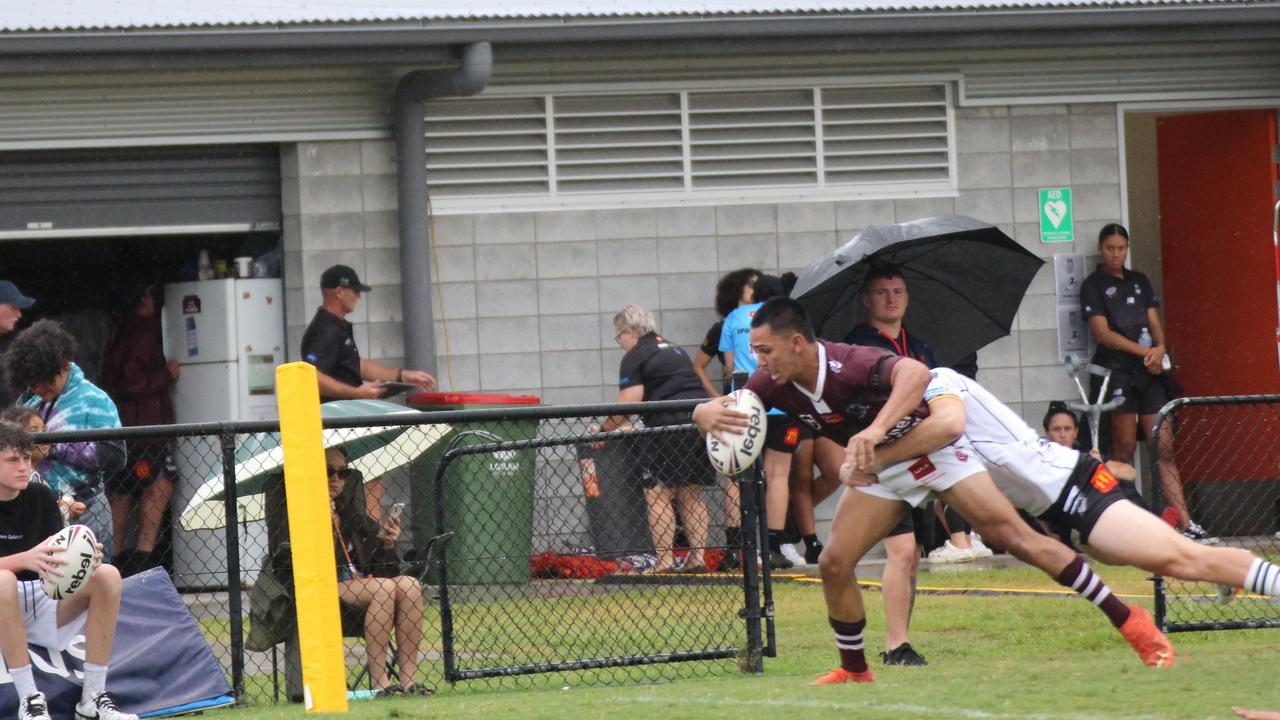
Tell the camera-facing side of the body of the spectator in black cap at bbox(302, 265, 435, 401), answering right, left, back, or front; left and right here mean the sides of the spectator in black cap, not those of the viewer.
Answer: right

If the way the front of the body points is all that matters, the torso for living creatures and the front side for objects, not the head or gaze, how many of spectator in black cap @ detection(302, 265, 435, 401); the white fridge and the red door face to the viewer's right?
1

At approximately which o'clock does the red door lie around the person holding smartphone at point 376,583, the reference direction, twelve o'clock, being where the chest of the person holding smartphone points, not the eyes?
The red door is roughly at 9 o'clock from the person holding smartphone.

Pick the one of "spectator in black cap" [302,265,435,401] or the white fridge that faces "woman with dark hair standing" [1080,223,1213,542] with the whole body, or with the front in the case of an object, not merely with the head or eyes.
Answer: the spectator in black cap

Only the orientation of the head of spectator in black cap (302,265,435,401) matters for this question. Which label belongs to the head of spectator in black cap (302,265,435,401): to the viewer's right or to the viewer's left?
to the viewer's right

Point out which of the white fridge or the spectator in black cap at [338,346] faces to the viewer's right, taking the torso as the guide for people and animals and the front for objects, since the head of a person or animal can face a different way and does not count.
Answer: the spectator in black cap

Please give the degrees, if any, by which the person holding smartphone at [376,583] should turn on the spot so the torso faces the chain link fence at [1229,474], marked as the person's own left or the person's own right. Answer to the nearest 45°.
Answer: approximately 90° to the person's own left

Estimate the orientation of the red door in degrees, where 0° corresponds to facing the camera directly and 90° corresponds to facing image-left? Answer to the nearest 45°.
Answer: approximately 0°

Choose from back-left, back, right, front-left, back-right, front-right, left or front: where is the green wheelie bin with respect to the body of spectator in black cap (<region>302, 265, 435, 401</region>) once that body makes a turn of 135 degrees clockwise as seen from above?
left

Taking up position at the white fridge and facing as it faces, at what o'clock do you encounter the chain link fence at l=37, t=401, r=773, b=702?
The chain link fence is roughly at 10 o'clock from the white fridge.

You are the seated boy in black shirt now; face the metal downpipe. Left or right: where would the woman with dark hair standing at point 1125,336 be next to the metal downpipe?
right
